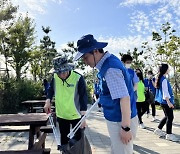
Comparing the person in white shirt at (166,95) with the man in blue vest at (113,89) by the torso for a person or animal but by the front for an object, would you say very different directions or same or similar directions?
very different directions

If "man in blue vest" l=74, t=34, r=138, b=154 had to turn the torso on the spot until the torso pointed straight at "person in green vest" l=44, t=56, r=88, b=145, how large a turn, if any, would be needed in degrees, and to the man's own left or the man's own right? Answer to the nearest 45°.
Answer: approximately 45° to the man's own right

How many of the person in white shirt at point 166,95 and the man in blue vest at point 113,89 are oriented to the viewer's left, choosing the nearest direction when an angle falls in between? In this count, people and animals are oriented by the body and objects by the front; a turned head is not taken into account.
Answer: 1

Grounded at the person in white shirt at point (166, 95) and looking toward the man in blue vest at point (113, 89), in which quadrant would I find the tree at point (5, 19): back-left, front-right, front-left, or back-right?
back-right

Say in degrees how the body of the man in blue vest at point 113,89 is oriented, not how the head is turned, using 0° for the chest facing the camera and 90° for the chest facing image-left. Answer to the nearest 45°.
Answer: approximately 90°

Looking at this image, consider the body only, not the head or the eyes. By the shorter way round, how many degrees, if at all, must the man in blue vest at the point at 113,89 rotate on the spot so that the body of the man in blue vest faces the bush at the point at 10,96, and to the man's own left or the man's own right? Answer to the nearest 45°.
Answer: approximately 45° to the man's own right

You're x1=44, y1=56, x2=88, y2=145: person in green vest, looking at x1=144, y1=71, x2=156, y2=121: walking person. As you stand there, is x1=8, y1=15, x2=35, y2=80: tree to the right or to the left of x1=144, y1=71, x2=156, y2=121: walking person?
left

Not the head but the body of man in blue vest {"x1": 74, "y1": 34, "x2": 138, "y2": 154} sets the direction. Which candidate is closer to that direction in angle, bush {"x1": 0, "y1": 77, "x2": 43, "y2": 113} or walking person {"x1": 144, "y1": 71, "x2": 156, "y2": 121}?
the bush
